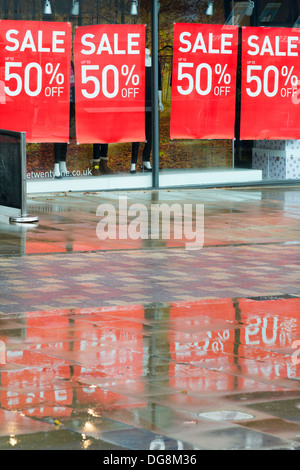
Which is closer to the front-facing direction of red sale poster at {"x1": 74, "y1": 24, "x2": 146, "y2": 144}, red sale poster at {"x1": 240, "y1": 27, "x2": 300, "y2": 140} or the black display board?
the black display board

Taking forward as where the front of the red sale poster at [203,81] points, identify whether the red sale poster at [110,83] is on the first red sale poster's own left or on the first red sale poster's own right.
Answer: on the first red sale poster's own right

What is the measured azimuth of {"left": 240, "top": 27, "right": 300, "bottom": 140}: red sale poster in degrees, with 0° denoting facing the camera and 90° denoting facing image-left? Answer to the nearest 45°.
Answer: approximately 0°

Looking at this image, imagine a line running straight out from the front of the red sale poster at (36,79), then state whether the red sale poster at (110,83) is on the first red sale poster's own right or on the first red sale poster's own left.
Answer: on the first red sale poster's own left

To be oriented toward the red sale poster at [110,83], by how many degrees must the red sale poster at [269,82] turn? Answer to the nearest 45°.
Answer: approximately 45° to its right

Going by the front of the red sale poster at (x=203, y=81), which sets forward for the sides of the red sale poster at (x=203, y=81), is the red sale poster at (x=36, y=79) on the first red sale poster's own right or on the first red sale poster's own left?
on the first red sale poster's own right

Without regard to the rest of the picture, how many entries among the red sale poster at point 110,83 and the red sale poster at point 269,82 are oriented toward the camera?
2

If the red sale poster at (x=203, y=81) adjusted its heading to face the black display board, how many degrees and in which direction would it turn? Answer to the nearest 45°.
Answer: approximately 45° to its right
